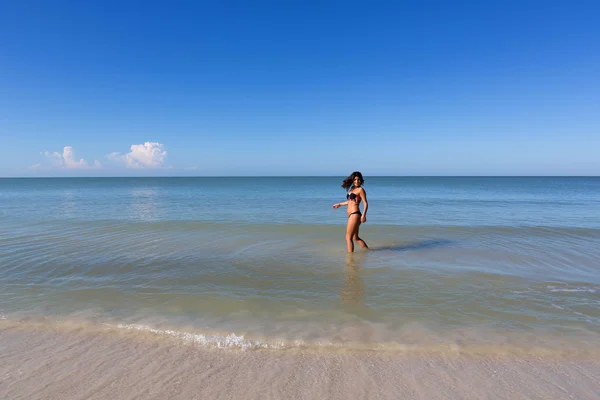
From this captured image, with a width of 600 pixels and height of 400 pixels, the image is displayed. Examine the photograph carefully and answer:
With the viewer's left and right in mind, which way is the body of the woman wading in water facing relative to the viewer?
facing the viewer and to the left of the viewer

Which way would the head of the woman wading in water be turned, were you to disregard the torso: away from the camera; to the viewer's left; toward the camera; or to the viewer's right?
toward the camera
